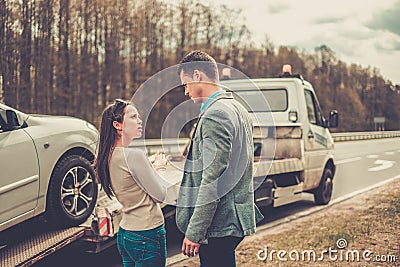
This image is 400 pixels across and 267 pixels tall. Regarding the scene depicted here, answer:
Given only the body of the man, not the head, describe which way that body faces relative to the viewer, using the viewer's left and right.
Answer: facing to the left of the viewer

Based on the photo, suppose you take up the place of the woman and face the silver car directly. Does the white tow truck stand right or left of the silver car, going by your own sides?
right

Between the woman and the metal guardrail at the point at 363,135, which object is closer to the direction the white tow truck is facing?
the metal guardrail

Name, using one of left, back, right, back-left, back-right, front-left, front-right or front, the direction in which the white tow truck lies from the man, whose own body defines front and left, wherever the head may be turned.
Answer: right

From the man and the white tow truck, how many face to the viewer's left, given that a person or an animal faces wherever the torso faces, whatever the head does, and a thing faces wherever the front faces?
1

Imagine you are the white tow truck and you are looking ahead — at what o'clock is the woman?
The woman is roughly at 5 o'clock from the white tow truck.

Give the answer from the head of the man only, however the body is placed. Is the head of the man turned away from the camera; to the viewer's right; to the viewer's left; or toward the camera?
to the viewer's left

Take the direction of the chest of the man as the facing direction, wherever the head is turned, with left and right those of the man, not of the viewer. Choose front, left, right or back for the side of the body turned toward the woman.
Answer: front

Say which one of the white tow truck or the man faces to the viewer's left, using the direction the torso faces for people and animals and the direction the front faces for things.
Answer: the man

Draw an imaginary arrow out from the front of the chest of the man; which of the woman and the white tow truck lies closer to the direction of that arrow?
the woman

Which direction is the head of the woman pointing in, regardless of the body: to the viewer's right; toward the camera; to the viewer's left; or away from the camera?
to the viewer's right

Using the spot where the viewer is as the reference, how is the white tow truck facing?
facing away from the viewer and to the right of the viewer
